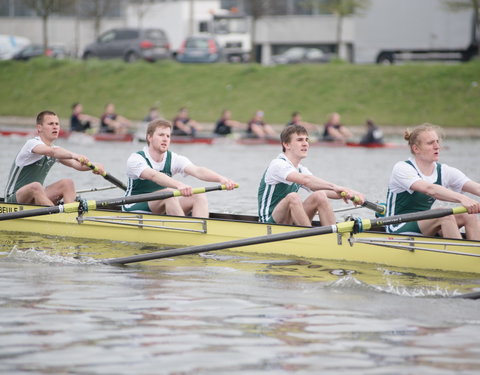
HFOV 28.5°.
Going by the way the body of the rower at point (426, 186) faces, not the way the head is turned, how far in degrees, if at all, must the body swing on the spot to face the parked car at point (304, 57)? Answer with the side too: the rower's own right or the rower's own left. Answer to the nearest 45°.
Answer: approximately 135° to the rower's own left

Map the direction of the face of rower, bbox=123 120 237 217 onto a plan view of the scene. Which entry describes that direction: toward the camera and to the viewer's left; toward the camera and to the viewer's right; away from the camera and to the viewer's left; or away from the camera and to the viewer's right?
toward the camera and to the viewer's right

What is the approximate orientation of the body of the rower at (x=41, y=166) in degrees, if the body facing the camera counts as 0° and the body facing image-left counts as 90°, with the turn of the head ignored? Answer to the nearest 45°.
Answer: approximately 315°

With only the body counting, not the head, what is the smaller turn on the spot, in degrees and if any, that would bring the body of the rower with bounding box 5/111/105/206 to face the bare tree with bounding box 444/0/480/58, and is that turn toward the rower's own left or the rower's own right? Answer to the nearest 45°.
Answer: approximately 90° to the rower's own left

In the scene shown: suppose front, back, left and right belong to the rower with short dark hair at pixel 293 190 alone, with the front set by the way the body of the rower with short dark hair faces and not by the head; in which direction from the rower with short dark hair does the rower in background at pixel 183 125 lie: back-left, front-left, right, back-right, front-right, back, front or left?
back-left

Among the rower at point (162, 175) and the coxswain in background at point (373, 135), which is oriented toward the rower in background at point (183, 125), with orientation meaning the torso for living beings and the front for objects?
the coxswain in background at point (373, 135)

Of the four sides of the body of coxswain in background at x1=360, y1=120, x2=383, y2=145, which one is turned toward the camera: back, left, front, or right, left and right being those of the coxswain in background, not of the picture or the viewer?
left
